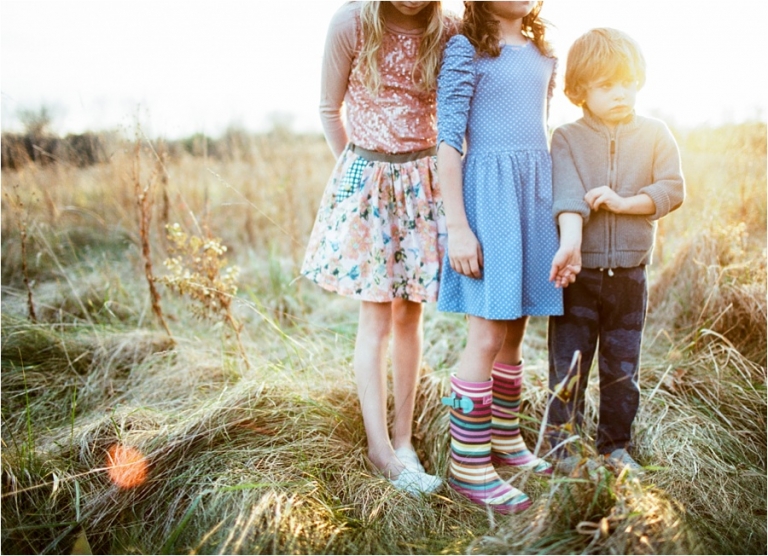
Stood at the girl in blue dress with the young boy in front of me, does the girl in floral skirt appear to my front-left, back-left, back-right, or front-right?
back-left

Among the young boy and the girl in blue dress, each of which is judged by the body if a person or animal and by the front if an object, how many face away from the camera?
0

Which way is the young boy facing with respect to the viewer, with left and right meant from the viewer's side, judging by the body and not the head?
facing the viewer

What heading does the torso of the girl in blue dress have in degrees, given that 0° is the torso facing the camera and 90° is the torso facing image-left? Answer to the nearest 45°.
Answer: approximately 315°

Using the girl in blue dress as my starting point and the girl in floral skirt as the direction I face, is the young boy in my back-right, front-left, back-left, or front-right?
back-right

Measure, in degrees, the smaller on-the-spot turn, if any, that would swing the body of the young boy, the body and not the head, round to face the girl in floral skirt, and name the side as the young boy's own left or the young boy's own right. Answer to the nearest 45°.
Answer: approximately 90° to the young boy's own right
